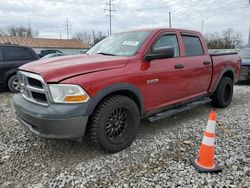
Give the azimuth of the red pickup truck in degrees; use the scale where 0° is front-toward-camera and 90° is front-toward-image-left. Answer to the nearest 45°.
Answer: approximately 45°

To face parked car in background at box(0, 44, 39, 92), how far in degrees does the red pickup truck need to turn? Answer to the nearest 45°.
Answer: approximately 90° to its right

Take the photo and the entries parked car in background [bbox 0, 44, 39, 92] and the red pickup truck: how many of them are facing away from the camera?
0
